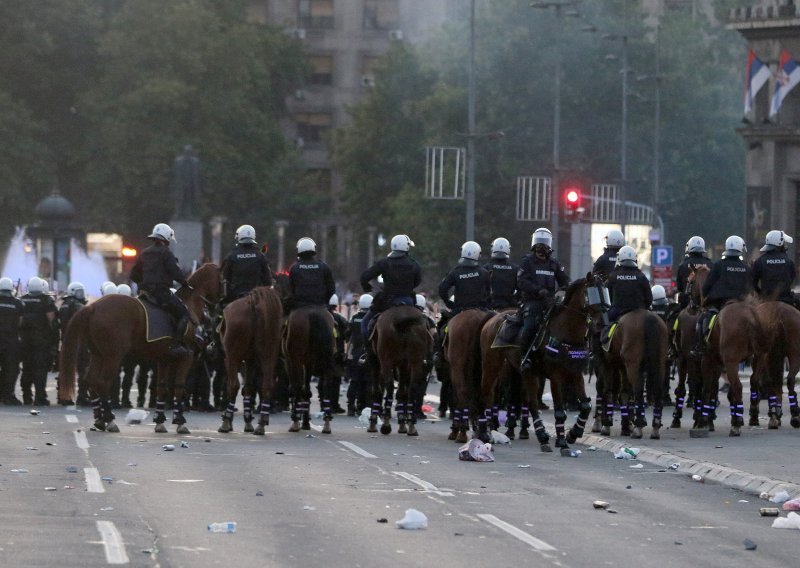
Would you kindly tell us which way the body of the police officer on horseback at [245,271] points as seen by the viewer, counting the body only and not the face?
away from the camera

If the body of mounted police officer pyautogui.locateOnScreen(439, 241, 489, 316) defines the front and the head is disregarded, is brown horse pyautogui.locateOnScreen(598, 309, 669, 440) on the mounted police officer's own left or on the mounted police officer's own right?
on the mounted police officer's own right

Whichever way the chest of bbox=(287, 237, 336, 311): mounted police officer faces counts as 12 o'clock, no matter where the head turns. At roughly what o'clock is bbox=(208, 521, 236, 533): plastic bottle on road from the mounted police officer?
The plastic bottle on road is roughly at 6 o'clock from the mounted police officer.

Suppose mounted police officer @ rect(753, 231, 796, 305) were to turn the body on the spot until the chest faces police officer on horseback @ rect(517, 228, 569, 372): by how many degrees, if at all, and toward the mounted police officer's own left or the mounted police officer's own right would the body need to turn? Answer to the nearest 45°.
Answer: approximately 135° to the mounted police officer's own left

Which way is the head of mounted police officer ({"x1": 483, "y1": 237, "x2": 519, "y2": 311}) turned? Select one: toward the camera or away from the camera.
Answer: away from the camera

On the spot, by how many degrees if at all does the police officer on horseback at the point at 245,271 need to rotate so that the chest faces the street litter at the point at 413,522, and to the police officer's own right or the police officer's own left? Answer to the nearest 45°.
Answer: approximately 180°

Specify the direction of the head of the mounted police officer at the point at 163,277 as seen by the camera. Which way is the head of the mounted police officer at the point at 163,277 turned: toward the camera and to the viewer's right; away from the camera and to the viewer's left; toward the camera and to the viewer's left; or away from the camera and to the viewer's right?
away from the camera and to the viewer's right

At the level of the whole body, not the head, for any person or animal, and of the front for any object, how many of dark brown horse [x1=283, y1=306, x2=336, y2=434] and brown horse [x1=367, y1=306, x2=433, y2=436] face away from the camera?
2

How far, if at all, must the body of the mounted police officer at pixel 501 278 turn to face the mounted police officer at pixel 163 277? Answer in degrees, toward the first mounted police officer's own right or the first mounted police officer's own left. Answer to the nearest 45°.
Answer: approximately 90° to the first mounted police officer's own left

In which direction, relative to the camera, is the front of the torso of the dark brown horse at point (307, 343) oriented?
away from the camera
